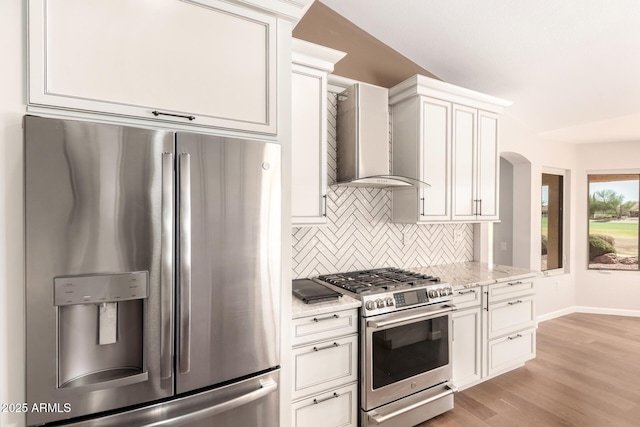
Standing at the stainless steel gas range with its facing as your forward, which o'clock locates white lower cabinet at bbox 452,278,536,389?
The white lower cabinet is roughly at 9 o'clock from the stainless steel gas range.

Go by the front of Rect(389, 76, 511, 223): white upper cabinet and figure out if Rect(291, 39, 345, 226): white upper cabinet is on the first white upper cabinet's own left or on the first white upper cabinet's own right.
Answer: on the first white upper cabinet's own right

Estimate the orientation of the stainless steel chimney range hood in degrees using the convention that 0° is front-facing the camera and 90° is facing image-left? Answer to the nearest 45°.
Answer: approximately 315°

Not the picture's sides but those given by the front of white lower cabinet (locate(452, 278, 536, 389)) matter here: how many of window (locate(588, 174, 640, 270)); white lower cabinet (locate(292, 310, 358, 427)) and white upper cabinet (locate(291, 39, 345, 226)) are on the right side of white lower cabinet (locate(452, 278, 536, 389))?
2

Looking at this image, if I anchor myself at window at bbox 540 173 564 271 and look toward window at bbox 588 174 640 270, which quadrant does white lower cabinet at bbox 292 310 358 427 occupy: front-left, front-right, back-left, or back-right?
back-right

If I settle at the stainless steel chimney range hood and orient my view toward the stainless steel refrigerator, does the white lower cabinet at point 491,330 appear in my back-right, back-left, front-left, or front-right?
back-left

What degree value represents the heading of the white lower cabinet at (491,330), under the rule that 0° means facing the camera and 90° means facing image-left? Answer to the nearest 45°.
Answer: approximately 315°

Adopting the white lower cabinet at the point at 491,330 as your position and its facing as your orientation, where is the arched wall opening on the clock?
The arched wall opening is roughly at 8 o'clock from the white lower cabinet.

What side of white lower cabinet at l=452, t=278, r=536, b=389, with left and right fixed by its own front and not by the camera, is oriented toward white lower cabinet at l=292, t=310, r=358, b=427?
right

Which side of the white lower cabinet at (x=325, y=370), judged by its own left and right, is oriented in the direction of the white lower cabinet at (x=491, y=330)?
left

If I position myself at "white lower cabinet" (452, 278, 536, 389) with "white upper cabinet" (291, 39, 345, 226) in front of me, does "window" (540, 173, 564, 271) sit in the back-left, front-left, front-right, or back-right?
back-right
